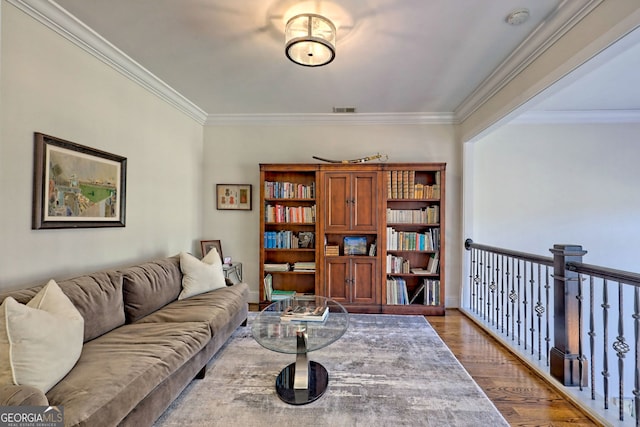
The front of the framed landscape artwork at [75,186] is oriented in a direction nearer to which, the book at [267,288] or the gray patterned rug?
the gray patterned rug

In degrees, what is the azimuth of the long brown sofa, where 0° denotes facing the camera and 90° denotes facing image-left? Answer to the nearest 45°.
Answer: approximately 315°

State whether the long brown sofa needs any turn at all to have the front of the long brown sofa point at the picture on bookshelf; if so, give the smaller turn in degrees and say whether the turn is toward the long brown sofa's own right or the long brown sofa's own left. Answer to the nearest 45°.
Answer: approximately 90° to the long brown sofa's own left

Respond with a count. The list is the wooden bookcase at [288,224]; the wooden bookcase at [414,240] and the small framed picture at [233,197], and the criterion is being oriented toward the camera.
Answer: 3

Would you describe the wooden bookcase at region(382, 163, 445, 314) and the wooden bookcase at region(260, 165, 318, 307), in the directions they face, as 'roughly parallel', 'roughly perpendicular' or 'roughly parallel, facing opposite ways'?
roughly parallel

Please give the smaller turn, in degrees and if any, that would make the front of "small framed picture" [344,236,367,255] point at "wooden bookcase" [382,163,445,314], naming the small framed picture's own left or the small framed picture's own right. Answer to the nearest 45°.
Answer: approximately 90° to the small framed picture's own left

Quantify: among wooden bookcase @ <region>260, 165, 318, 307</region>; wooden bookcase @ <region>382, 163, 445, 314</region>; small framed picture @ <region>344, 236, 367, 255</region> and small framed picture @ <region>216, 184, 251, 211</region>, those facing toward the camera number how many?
4

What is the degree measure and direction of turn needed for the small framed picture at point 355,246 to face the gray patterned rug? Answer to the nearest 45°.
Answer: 0° — it already faces it

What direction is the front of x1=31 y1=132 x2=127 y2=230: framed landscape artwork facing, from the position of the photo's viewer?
facing the viewer and to the right of the viewer

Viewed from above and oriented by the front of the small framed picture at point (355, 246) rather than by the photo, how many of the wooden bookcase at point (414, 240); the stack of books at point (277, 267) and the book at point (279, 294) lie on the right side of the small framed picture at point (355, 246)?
2

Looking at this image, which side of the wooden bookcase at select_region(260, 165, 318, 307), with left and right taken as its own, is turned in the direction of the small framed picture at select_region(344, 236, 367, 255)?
left

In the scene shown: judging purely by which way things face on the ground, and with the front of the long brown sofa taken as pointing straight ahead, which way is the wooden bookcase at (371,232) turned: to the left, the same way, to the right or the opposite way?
to the right

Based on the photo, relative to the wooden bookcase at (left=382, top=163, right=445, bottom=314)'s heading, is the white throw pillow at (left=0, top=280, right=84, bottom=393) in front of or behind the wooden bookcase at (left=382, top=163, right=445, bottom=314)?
in front

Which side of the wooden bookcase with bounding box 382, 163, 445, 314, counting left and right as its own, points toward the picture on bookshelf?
right

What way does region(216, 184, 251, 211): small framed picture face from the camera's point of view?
toward the camera

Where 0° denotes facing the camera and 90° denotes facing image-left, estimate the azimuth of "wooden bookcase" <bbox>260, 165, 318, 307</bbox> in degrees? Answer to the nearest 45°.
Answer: approximately 0°

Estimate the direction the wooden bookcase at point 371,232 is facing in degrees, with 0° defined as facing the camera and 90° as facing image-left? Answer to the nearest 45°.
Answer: approximately 0°
